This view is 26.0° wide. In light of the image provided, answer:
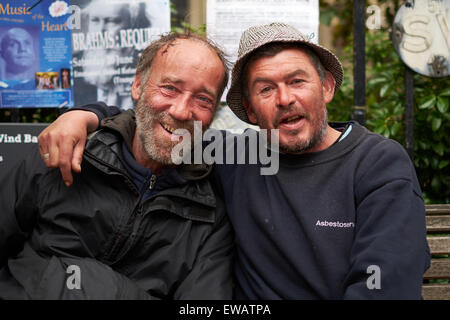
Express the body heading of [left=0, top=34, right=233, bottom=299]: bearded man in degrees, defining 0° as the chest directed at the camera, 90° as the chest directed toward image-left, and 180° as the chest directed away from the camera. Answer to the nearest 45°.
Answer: approximately 0°

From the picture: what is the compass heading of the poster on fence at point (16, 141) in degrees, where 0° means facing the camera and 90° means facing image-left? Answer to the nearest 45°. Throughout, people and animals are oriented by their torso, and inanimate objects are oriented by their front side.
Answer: approximately 0°

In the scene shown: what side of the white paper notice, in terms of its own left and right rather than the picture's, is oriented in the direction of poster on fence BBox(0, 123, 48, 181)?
right

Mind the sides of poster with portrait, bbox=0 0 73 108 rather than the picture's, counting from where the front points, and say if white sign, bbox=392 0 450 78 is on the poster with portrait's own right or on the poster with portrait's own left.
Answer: on the poster with portrait's own left
